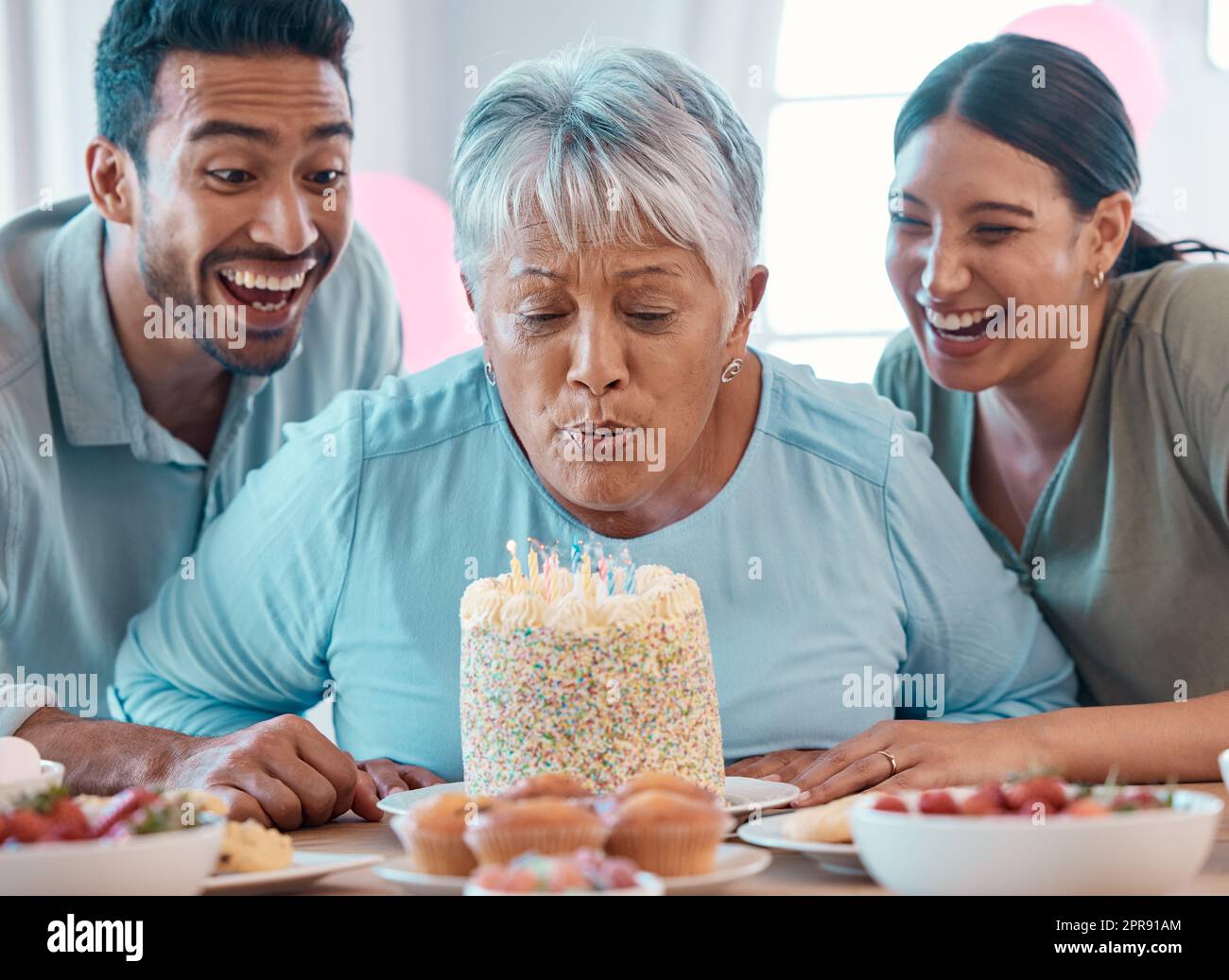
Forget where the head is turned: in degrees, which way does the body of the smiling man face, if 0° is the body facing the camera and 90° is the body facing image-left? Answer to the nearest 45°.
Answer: approximately 315°

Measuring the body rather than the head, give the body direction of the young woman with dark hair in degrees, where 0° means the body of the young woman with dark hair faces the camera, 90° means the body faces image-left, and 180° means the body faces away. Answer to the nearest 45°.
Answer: approximately 45°

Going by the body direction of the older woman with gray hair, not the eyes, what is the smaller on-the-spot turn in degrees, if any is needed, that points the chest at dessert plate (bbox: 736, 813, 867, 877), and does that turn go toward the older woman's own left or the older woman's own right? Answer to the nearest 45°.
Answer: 0° — they already face it
